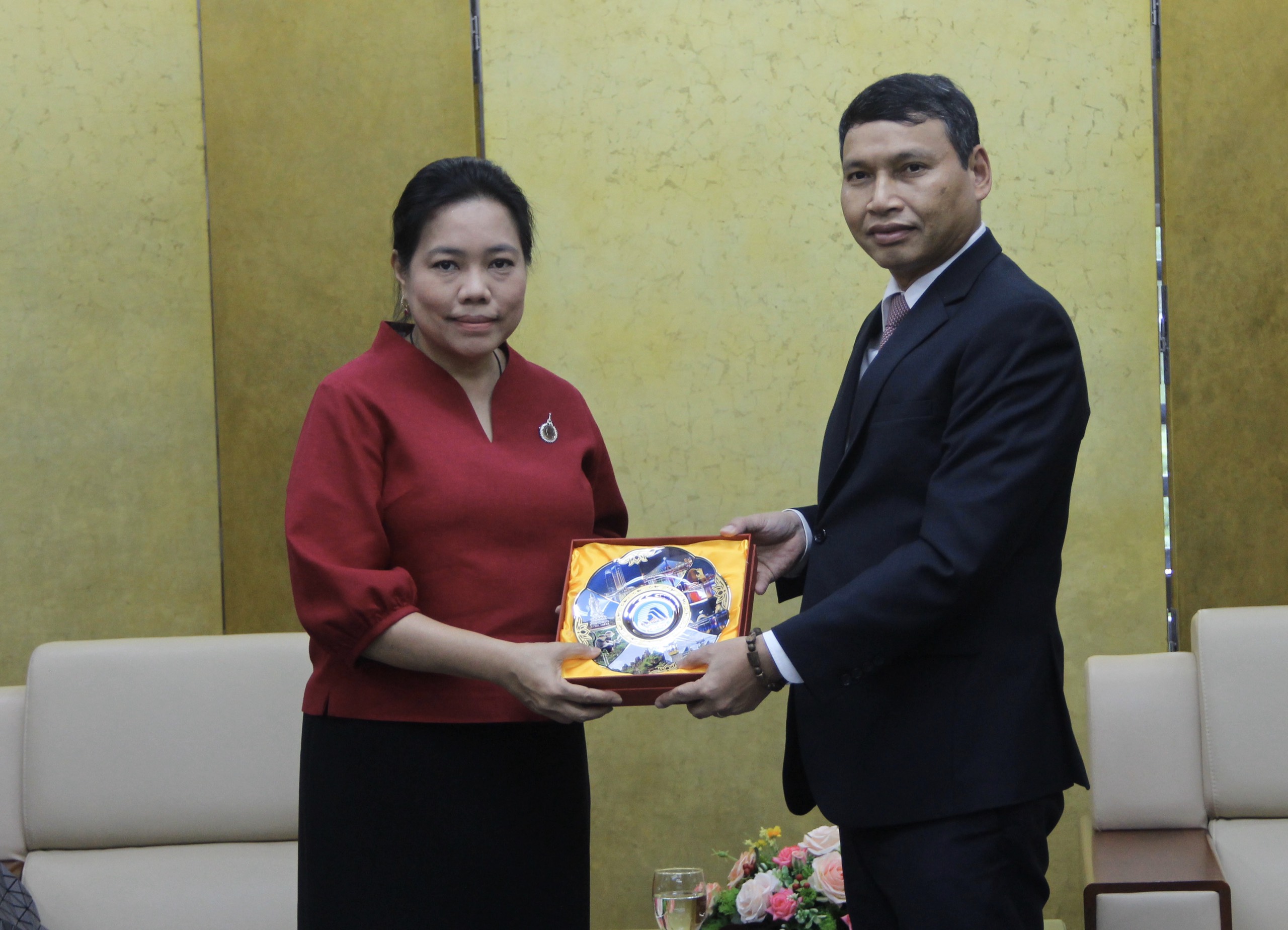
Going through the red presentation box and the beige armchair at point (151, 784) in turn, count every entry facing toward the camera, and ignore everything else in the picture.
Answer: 2

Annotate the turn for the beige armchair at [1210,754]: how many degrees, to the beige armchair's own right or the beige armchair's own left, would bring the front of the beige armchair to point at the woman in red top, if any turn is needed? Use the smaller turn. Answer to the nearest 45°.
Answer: approximately 45° to the beige armchair's own right

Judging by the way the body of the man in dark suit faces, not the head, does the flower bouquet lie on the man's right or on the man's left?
on the man's right

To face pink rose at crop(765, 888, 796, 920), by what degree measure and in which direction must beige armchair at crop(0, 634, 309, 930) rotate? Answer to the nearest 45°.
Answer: approximately 45° to its left

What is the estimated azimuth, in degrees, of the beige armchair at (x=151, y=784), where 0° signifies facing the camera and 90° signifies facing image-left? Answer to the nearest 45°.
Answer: approximately 0°

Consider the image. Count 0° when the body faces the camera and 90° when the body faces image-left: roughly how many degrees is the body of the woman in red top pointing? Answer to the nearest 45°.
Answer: approximately 315°
